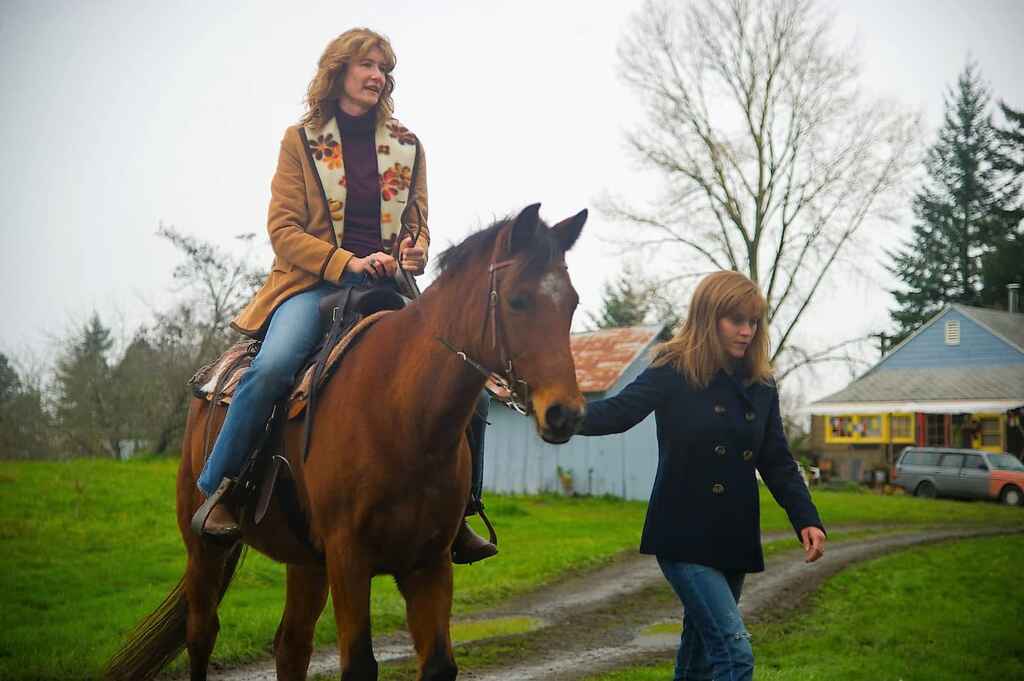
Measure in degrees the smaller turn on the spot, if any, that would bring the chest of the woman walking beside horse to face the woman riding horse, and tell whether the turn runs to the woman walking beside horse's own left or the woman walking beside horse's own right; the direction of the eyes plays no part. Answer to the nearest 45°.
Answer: approximately 135° to the woman walking beside horse's own right

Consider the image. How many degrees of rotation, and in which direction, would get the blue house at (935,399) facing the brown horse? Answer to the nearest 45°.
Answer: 0° — it already faces it

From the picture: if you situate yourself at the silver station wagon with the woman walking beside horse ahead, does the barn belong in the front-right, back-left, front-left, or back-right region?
front-right

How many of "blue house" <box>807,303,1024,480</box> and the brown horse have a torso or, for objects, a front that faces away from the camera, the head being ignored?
0

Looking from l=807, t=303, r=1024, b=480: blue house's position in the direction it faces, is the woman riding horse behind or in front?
in front

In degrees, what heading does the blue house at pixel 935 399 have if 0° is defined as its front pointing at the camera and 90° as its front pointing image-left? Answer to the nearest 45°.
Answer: approximately 0°

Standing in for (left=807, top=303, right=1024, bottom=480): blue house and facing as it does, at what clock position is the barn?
The barn is roughly at 1 o'clock from the blue house.

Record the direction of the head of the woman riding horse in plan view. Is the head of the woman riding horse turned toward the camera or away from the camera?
toward the camera

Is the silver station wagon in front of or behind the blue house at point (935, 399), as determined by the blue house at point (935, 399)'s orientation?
in front

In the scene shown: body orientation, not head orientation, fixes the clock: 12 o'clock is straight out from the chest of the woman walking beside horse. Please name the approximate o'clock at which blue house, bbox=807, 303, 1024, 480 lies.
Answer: The blue house is roughly at 8 o'clock from the woman walking beside horse.

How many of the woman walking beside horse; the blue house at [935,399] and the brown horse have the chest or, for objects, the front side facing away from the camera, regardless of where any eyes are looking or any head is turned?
0

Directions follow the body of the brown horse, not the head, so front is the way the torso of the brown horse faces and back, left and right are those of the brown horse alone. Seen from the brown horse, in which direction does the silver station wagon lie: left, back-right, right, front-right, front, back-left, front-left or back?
left

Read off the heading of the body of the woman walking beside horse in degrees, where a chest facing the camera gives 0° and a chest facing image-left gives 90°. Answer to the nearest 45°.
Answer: approximately 315°

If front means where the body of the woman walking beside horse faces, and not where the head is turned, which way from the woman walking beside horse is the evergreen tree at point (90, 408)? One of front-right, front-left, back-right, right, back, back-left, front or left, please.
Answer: back

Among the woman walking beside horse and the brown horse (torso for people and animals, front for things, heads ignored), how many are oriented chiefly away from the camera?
0

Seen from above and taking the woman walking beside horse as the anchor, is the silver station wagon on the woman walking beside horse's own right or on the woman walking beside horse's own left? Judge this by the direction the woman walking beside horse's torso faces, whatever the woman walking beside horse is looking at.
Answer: on the woman walking beside horse's own left

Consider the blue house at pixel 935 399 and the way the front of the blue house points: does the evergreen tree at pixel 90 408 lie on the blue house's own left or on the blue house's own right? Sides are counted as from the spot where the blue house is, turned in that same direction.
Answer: on the blue house's own right

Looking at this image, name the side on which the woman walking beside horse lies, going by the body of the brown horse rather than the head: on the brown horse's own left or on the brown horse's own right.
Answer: on the brown horse's own left
